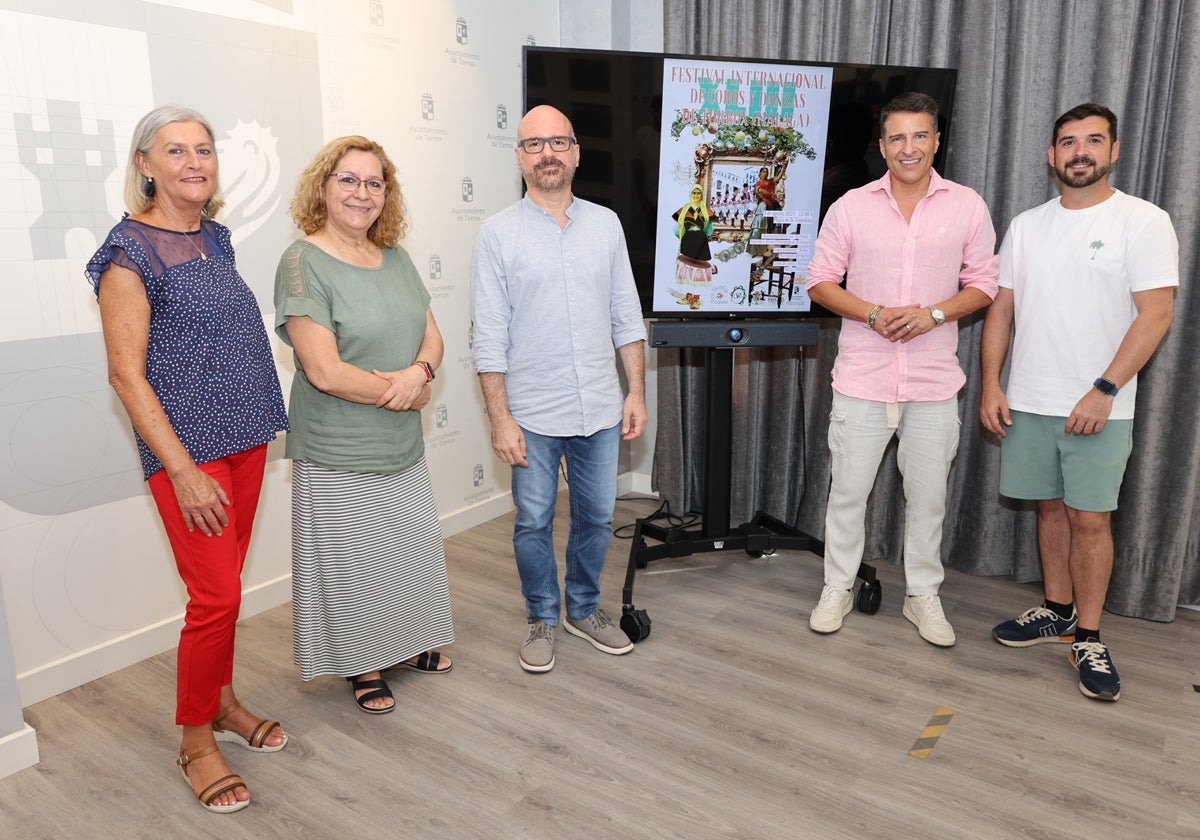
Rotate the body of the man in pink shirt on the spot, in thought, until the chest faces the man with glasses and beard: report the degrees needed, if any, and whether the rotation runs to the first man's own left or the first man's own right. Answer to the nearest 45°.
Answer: approximately 45° to the first man's own right

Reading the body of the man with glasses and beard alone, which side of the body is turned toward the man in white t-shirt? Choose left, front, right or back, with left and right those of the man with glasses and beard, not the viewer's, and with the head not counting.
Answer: left

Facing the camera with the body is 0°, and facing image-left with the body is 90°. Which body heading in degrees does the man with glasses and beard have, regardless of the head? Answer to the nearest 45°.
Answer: approximately 0°

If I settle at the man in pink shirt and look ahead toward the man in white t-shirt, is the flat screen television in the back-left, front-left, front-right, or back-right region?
back-left

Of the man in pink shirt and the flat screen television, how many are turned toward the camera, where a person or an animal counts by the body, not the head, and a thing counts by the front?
2

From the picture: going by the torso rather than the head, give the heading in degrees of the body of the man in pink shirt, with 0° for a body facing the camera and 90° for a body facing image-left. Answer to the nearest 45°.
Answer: approximately 0°
